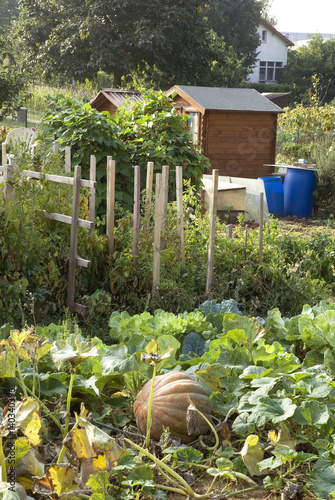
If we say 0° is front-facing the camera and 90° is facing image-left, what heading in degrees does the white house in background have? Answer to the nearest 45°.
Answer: approximately 0°

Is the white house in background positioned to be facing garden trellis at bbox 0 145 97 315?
yes

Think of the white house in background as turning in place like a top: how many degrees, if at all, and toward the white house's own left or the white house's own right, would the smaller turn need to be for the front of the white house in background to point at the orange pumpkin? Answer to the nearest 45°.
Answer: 0° — it already faces it

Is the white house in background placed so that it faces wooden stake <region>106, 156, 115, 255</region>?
yes

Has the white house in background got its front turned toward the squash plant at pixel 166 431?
yes

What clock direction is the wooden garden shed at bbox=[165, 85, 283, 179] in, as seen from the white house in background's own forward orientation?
The wooden garden shed is roughly at 12 o'clock from the white house in background.

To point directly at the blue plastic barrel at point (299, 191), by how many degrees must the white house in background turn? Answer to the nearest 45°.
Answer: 0° — it already faces it
